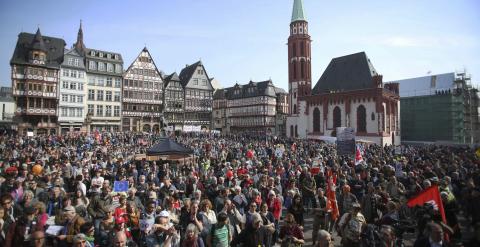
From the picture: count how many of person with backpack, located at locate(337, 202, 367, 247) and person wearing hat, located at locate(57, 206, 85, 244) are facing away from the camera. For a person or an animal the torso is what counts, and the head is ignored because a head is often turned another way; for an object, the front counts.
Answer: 1

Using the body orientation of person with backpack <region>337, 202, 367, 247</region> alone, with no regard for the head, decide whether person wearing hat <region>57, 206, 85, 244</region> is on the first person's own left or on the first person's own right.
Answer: on the first person's own left

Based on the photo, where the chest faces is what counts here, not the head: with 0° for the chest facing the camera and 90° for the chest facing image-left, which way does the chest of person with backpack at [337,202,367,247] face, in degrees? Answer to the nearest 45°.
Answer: approximately 180°

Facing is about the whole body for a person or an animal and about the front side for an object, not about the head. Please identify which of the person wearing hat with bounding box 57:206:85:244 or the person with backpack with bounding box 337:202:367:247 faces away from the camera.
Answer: the person with backpack

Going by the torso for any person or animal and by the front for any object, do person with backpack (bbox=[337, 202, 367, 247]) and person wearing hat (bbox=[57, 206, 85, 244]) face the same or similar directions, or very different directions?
very different directions

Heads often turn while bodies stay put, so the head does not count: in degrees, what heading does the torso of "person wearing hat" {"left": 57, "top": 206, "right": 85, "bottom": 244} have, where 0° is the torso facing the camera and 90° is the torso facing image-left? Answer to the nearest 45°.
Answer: approximately 45°

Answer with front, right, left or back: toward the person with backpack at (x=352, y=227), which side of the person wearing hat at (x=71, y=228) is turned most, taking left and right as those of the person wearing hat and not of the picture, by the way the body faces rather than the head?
left
